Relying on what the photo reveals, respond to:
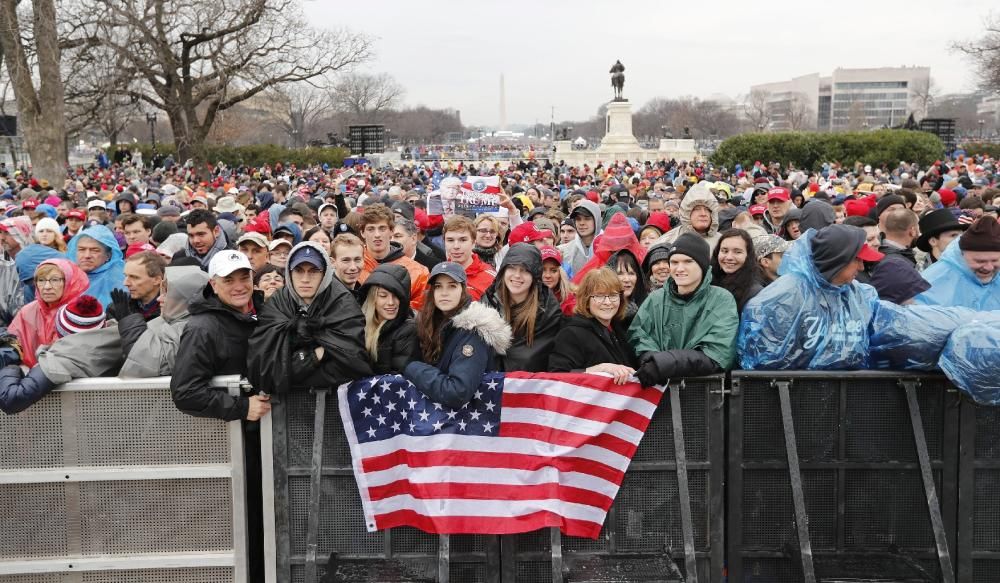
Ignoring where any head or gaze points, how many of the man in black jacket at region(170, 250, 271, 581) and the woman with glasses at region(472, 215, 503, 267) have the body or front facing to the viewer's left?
0

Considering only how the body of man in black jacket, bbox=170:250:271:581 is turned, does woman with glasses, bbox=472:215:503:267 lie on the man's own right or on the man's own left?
on the man's own left

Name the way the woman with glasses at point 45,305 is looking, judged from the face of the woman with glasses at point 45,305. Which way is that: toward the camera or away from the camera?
toward the camera

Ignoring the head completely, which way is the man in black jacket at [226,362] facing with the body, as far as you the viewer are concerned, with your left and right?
facing the viewer and to the right of the viewer

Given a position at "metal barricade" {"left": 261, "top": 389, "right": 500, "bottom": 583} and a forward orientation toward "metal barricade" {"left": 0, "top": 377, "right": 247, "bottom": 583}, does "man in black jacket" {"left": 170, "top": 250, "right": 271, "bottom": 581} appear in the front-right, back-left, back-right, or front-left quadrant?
front-right

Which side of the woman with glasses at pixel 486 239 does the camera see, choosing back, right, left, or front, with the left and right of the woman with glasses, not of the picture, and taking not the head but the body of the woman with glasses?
front

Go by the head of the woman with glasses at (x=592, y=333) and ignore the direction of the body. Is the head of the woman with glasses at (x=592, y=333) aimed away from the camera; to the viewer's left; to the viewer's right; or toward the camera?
toward the camera

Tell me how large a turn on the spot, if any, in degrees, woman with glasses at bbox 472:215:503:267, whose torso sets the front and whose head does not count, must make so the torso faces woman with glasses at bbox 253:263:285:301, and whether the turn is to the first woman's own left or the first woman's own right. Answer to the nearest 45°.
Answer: approximately 45° to the first woman's own right

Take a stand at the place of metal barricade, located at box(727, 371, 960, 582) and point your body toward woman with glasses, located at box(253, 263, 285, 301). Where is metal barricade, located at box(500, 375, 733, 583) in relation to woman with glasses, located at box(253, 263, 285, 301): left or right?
left

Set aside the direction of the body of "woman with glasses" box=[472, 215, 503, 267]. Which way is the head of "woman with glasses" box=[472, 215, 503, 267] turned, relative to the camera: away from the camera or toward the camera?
toward the camera
